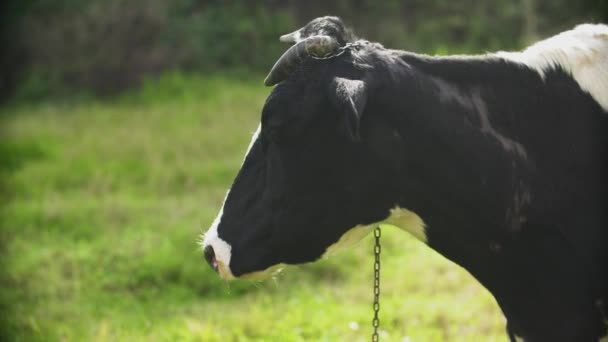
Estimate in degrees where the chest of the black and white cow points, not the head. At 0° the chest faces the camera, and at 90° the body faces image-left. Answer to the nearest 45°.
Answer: approximately 90°
